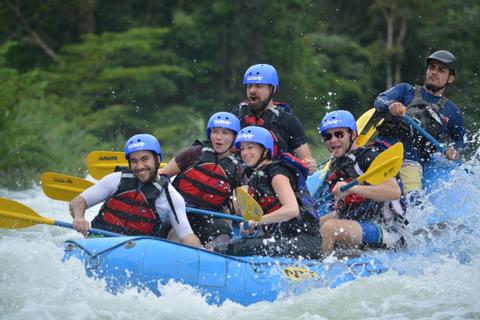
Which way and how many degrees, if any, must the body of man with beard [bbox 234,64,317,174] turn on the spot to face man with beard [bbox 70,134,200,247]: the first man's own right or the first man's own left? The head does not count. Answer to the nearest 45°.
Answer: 0° — they already face them

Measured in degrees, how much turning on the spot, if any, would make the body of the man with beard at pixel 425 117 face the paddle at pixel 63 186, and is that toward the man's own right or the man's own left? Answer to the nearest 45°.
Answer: approximately 45° to the man's own right

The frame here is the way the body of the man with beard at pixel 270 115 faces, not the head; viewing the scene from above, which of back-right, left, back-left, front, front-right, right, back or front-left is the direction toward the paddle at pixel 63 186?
front-right

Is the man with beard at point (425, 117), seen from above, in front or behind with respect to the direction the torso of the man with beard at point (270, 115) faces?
behind

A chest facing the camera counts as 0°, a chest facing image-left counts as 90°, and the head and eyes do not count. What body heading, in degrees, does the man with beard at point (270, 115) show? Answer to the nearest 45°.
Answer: approximately 45°

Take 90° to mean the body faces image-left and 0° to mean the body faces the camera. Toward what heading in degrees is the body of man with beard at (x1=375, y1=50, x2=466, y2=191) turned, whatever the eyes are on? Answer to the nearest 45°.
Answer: approximately 45°
